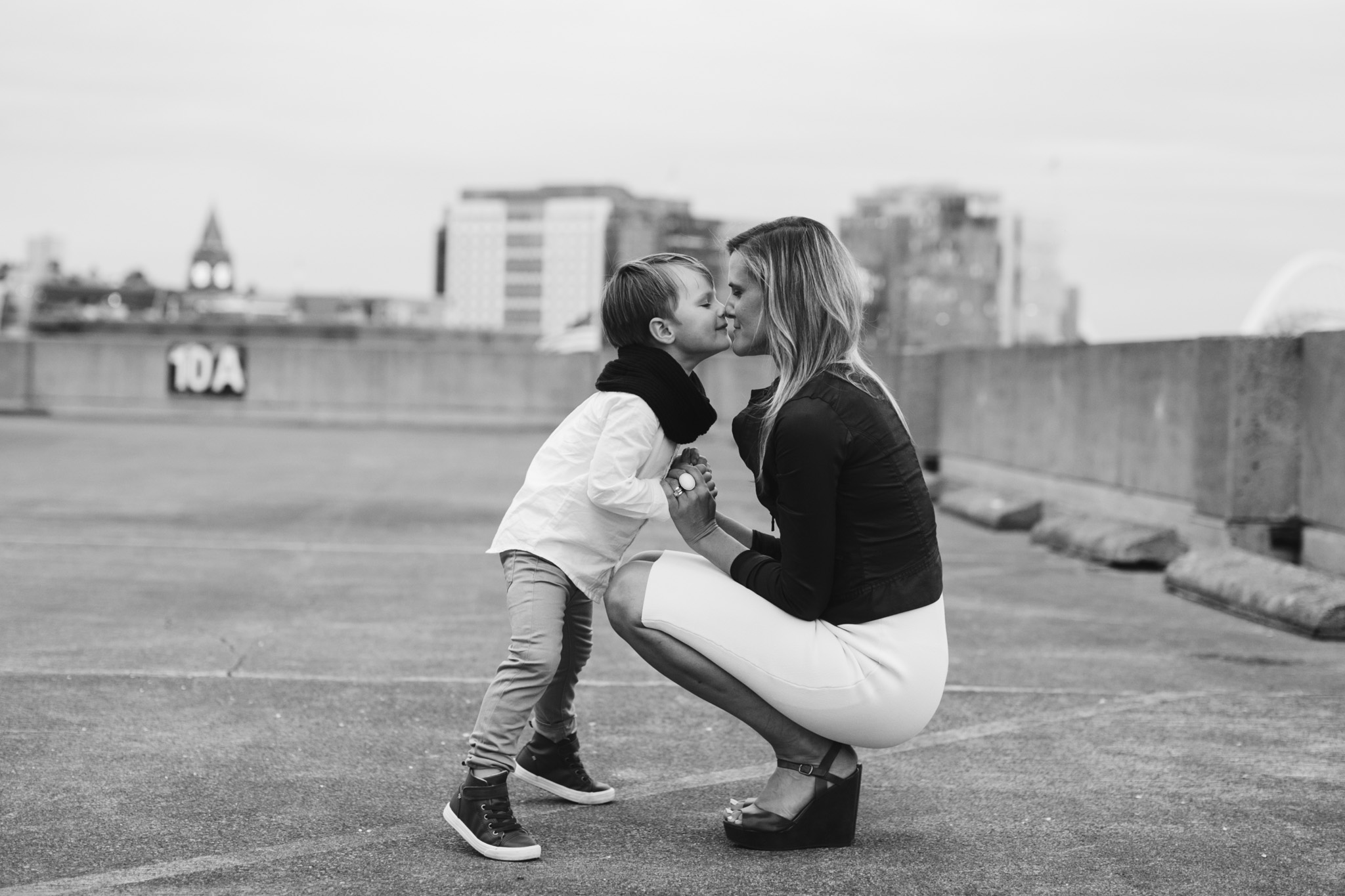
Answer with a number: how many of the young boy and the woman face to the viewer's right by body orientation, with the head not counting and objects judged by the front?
1

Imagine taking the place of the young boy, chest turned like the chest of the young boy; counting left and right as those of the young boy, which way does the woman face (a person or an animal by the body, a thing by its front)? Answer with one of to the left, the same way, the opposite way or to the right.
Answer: the opposite way

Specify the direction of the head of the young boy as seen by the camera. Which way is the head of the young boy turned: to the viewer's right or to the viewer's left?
to the viewer's right

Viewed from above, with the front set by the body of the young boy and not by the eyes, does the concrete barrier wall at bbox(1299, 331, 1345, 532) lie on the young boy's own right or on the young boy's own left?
on the young boy's own left

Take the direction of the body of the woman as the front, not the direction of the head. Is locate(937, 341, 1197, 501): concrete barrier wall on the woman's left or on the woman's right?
on the woman's right

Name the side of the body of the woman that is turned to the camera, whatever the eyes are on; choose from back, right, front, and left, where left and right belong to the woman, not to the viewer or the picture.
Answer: left

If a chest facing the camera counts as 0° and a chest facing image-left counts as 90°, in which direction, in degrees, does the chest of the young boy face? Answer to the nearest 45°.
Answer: approximately 270°

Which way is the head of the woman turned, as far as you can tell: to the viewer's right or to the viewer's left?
to the viewer's left
